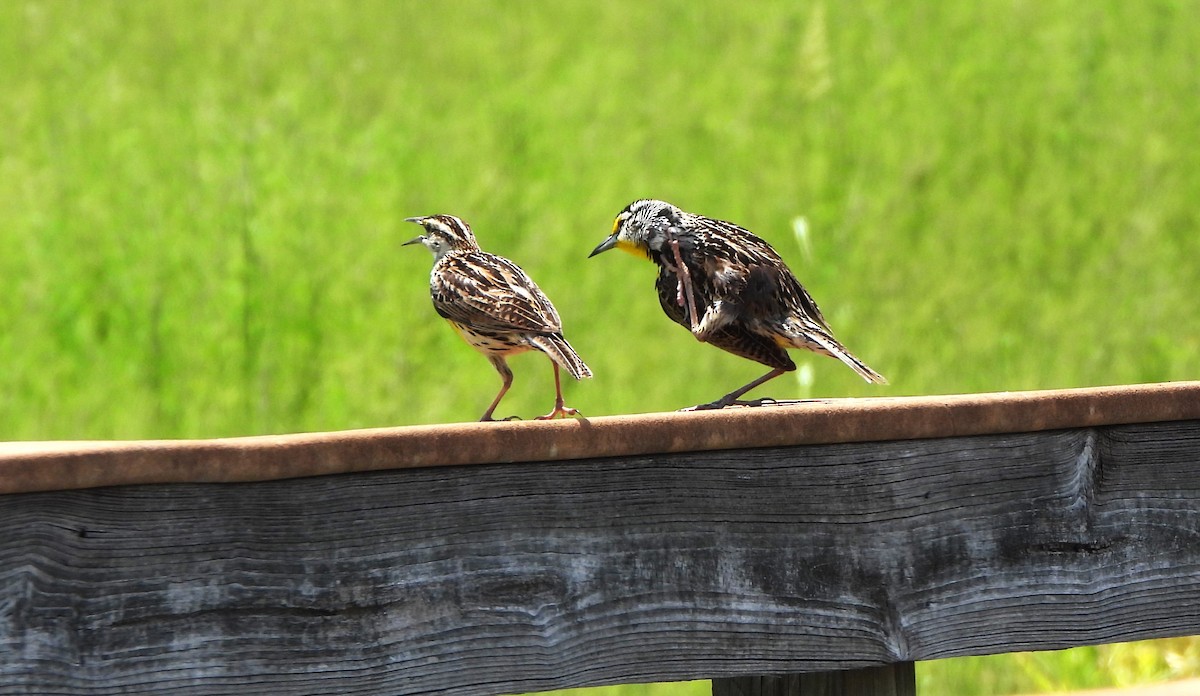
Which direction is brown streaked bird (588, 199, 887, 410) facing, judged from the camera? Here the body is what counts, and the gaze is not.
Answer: to the viewer's left

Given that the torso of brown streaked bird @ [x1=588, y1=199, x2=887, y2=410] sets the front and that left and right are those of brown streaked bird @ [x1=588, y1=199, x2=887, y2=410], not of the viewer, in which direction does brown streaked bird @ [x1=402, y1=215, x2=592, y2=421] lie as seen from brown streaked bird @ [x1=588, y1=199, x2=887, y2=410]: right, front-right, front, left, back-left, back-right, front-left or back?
front
